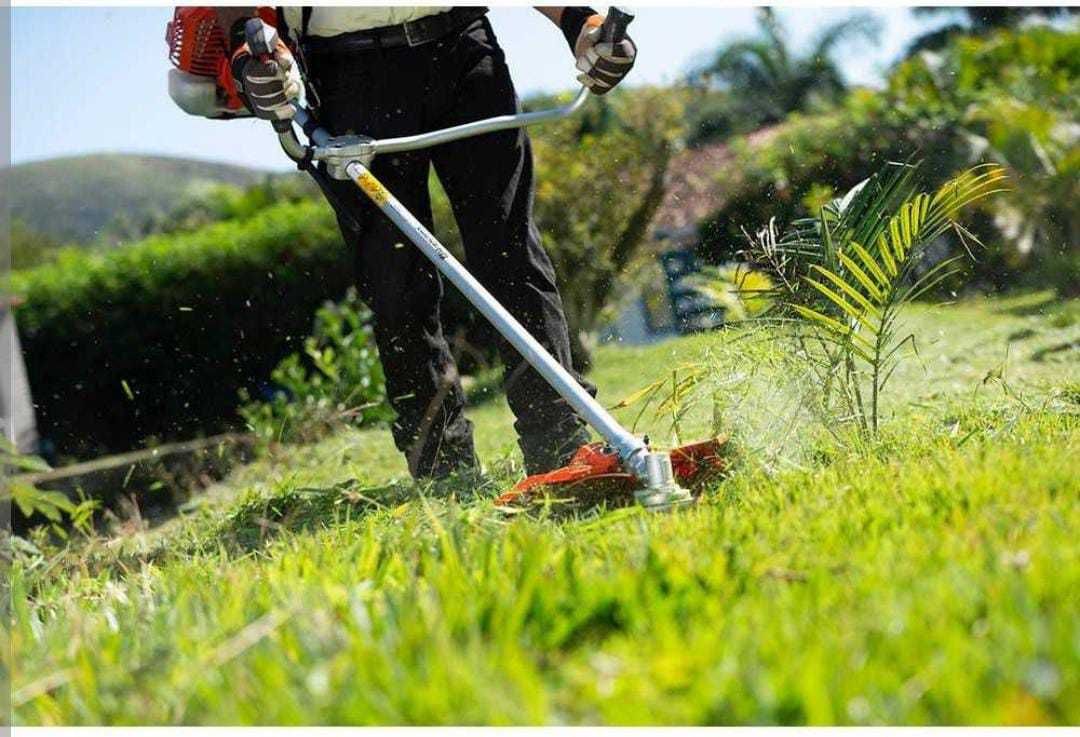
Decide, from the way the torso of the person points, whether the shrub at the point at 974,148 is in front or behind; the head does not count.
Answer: behind

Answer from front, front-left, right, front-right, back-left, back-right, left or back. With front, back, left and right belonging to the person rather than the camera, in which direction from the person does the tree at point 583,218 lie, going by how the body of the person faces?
back

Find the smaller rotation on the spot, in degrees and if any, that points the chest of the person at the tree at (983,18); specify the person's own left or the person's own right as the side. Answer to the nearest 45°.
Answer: approximately 135° to the person's own left

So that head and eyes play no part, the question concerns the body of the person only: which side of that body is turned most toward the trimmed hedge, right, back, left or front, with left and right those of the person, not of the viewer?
back

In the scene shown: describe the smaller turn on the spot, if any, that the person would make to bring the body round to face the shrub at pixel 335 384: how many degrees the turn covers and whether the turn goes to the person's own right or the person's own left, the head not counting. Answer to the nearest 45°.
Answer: approximately 180°

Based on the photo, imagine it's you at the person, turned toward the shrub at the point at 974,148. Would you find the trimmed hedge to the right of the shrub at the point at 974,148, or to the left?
left

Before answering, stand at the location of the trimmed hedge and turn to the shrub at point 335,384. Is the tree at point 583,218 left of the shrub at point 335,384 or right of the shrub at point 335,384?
left

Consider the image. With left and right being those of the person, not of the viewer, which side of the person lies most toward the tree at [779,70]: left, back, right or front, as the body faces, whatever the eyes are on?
back

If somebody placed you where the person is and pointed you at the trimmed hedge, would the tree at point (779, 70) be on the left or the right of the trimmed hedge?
right

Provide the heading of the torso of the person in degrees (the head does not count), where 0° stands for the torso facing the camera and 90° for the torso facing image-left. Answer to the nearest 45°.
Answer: approximately 0°
